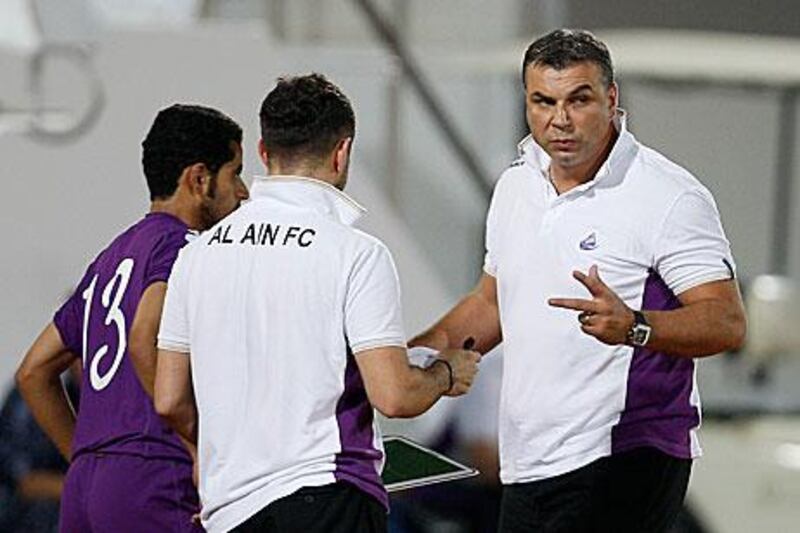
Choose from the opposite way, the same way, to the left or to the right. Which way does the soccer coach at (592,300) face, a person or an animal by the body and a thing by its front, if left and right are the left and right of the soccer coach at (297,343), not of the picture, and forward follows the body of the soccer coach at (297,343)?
the opposite way

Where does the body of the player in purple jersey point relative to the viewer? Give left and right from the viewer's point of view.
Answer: facing away from the viewer and to the right of the viewer

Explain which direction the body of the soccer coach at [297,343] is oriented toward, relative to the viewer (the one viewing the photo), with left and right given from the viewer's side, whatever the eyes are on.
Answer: facing away from the viewer and to the right of the viewer

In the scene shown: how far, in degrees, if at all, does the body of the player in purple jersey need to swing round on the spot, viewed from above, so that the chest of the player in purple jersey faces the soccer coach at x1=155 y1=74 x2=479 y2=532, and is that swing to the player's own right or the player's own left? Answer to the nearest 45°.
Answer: approximately 90° to the player's own right

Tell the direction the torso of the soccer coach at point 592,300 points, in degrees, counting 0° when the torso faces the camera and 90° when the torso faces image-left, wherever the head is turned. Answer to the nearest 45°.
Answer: approximately 45°

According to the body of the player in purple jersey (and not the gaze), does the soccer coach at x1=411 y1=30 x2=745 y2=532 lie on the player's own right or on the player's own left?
on the player's own right

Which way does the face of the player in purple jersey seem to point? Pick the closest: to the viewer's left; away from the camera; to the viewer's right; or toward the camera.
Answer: to the viewer's right

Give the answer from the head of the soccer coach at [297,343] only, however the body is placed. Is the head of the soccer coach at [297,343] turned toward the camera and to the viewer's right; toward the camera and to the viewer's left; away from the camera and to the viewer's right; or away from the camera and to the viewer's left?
away from the camera and to the viewer's right

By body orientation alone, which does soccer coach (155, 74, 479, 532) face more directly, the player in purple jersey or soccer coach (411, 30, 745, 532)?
the soccer coach

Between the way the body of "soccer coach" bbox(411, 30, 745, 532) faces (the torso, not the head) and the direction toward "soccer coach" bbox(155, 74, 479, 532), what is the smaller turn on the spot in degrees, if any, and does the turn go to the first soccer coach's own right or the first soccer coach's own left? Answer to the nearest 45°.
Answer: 0° — they already face them
